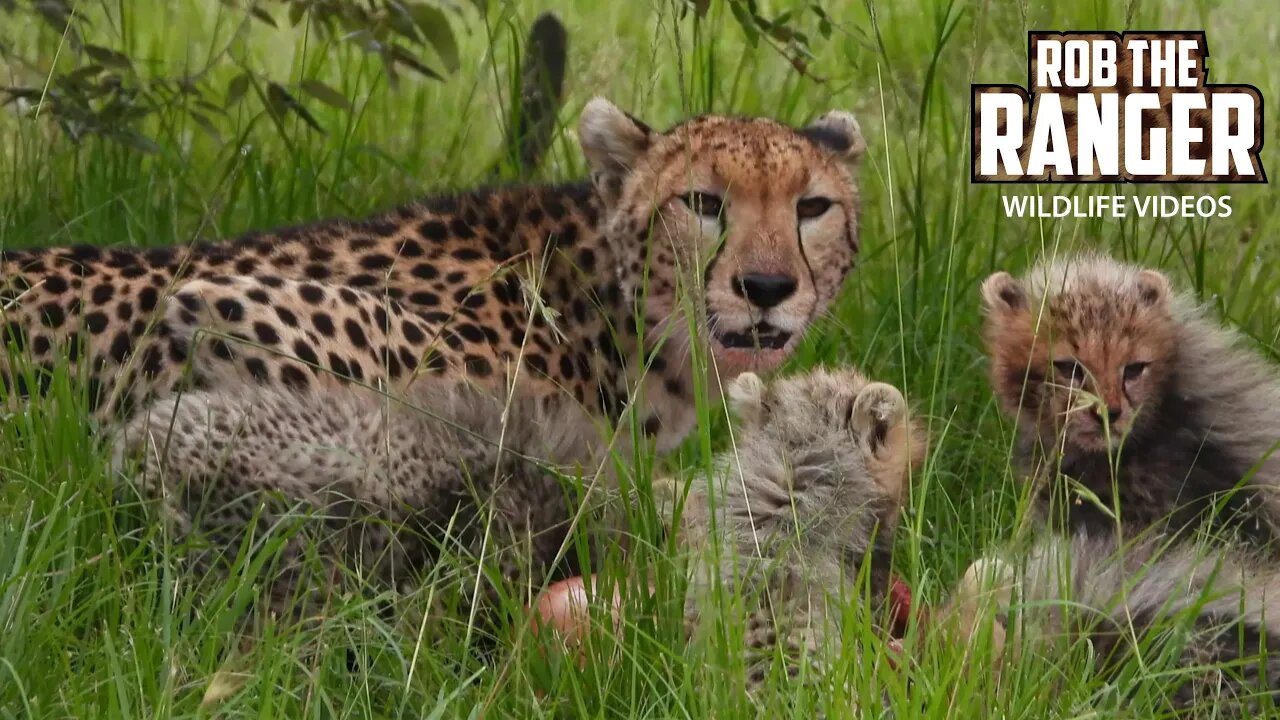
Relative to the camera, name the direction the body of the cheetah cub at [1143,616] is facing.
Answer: to the viewer's left

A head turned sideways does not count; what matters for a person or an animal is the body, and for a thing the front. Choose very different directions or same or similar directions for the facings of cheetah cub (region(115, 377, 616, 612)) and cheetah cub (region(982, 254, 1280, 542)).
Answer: very different directions

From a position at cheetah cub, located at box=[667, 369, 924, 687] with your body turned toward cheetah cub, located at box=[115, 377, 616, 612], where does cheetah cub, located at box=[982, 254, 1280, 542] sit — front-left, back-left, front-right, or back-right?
back-right

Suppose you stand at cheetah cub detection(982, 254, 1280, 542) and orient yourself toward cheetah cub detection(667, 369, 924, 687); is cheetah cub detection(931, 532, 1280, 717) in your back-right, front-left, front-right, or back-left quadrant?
front-left

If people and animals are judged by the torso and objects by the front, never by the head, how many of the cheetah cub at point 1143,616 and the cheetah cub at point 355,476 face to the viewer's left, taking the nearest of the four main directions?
1

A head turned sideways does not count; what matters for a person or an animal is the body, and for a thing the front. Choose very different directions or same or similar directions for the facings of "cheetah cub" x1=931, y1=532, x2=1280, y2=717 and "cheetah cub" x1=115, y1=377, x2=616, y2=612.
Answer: very different directions

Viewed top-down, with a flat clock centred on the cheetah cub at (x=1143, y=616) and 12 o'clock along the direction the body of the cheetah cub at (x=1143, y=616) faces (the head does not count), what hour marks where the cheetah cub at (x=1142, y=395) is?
the cheetah cub at (x=1142, y=395) is roughly at 3 o'clock from the cheetah cub at (x=1143, y=616).

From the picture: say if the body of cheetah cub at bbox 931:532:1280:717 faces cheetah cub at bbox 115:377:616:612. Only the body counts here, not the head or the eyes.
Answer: yes

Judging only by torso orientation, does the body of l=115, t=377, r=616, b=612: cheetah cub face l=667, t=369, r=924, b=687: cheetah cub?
yes

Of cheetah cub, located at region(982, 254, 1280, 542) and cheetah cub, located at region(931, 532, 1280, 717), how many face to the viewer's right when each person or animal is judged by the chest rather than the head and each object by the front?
0

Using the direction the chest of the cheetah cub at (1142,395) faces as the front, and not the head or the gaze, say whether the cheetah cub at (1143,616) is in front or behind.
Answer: in front

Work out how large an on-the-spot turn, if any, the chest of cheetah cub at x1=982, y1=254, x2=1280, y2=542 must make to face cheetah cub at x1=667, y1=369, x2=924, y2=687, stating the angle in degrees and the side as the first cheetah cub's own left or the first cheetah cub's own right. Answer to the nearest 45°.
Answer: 0° — it already faces it

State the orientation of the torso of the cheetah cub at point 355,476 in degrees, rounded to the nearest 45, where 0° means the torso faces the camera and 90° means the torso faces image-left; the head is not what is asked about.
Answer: approximately 270°

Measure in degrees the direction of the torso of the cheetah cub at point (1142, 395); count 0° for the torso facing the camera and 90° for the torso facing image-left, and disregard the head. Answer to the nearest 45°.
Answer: approximately 45°

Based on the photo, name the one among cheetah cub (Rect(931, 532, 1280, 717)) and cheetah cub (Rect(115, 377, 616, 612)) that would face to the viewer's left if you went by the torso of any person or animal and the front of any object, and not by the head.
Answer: cheetah cub (Rect(931, 532, 1280, 717))
